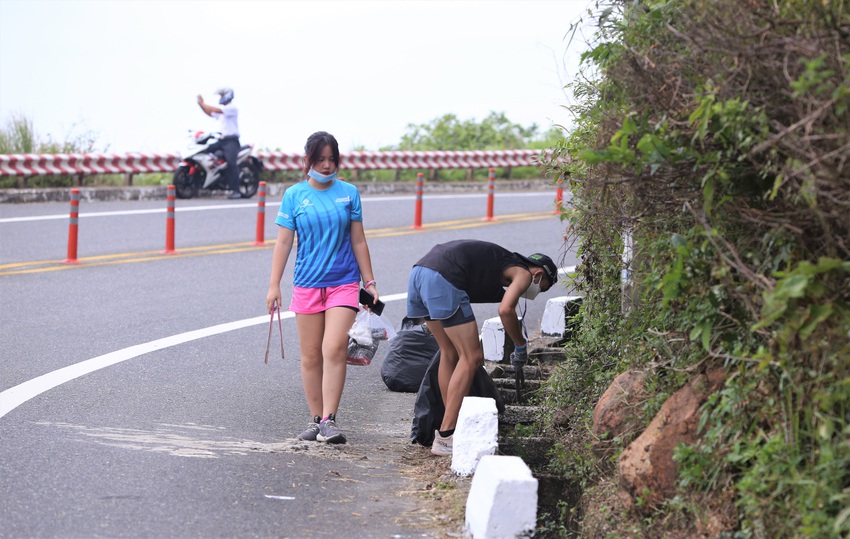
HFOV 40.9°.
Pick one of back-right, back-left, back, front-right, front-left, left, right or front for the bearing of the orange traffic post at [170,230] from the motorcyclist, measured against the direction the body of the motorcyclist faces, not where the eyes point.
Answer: left

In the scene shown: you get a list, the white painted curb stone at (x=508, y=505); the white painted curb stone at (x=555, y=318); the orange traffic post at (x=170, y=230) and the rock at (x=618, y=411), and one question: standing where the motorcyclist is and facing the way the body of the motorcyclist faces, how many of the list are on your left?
4

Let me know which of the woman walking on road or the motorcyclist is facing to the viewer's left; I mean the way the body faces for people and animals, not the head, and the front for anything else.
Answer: the motorcyclist

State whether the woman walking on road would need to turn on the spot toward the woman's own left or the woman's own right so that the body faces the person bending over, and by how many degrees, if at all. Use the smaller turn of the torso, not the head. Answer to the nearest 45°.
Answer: approximately 90° to the woman's own left

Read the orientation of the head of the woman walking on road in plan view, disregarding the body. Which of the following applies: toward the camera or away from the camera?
toward the camera

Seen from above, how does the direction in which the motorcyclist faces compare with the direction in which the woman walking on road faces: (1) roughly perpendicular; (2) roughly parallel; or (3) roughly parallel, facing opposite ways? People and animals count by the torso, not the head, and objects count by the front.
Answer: roughly perpendicular

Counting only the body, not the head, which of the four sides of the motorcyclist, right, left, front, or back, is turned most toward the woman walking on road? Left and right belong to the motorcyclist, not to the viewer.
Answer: left

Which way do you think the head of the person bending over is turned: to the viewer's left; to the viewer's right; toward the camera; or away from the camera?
to the viewer's right

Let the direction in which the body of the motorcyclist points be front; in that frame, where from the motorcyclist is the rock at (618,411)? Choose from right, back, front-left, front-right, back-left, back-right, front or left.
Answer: left

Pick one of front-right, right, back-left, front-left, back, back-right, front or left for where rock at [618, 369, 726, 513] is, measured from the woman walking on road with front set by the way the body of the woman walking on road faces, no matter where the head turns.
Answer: front-left

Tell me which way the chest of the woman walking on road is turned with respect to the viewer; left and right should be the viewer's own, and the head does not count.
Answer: facing the viewer

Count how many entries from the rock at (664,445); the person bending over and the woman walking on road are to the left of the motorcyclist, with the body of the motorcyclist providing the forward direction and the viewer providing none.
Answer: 3

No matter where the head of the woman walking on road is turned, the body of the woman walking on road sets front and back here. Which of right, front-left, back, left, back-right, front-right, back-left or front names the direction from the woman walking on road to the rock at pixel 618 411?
front-left

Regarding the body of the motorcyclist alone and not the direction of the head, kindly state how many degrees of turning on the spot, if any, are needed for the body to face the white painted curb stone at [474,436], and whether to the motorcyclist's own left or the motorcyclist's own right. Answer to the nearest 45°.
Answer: approximately 90° to the motorcyclist's own left

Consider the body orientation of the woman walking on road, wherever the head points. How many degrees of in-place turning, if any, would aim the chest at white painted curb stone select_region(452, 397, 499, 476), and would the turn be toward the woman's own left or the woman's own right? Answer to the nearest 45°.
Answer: approximately 45° to the woman's own left

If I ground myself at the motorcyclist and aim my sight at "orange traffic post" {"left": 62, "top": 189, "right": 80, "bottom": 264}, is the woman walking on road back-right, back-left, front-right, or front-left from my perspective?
front-left

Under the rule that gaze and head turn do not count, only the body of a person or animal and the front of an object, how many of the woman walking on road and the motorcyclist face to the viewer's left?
1

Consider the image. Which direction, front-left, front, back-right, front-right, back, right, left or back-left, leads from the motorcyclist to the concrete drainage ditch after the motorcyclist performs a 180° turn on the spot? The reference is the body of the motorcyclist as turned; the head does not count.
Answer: right

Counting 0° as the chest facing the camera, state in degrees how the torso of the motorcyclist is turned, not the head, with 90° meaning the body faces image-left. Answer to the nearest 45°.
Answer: approximately 90°
